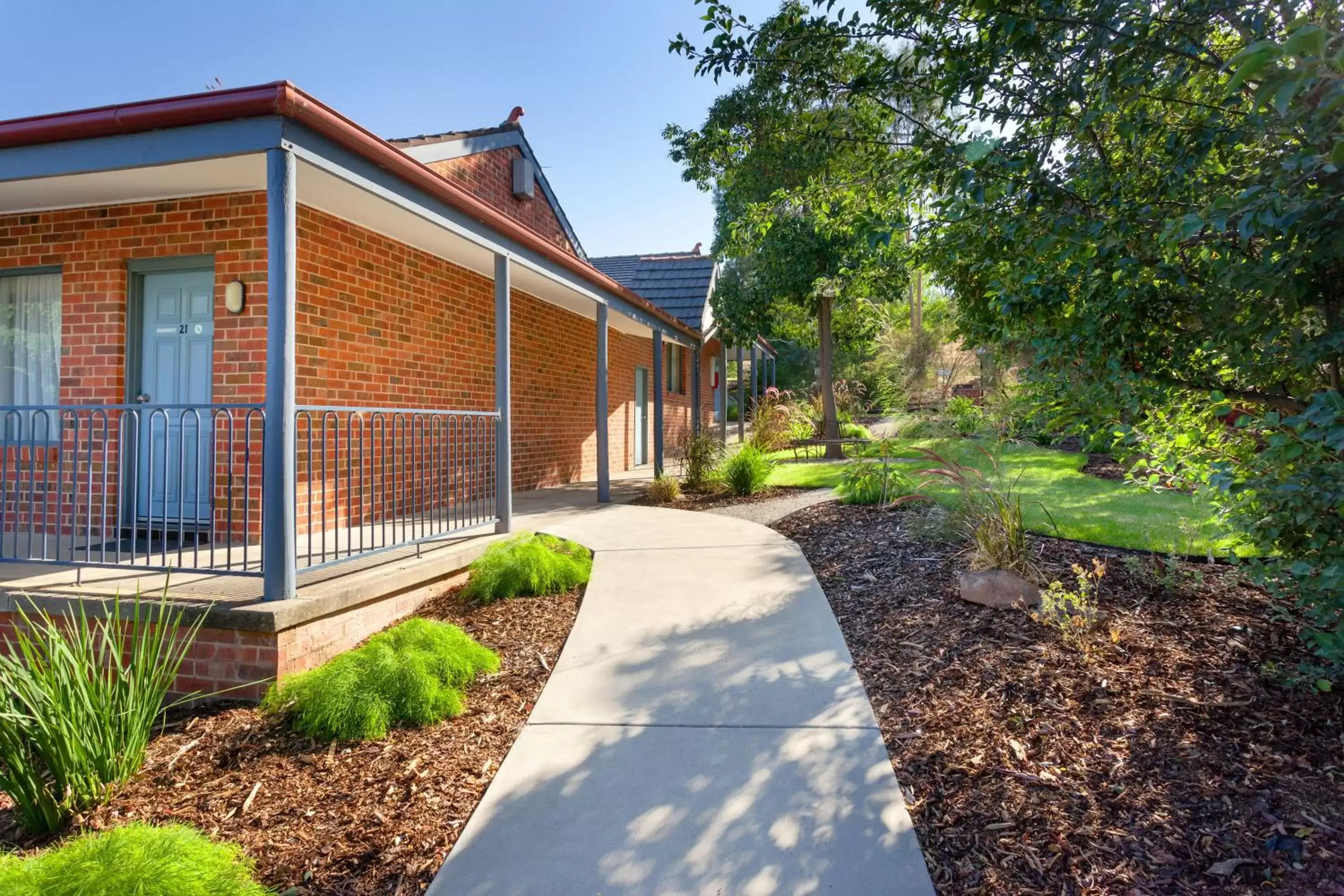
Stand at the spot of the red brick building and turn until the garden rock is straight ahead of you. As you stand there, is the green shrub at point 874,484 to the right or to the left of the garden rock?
left

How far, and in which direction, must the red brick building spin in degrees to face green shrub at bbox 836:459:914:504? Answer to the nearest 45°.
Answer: approximately 90° to its left

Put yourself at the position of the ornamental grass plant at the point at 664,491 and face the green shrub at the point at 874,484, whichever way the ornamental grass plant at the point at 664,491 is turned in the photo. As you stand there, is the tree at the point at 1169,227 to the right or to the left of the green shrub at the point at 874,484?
right

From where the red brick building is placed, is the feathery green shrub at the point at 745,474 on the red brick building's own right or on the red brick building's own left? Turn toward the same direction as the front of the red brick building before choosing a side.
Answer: on the red brick building's own left

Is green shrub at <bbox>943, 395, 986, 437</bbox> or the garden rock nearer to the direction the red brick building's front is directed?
the garden rock
